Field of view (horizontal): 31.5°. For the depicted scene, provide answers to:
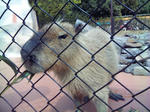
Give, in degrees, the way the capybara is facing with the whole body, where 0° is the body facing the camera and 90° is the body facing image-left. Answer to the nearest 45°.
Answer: approximately 45°
